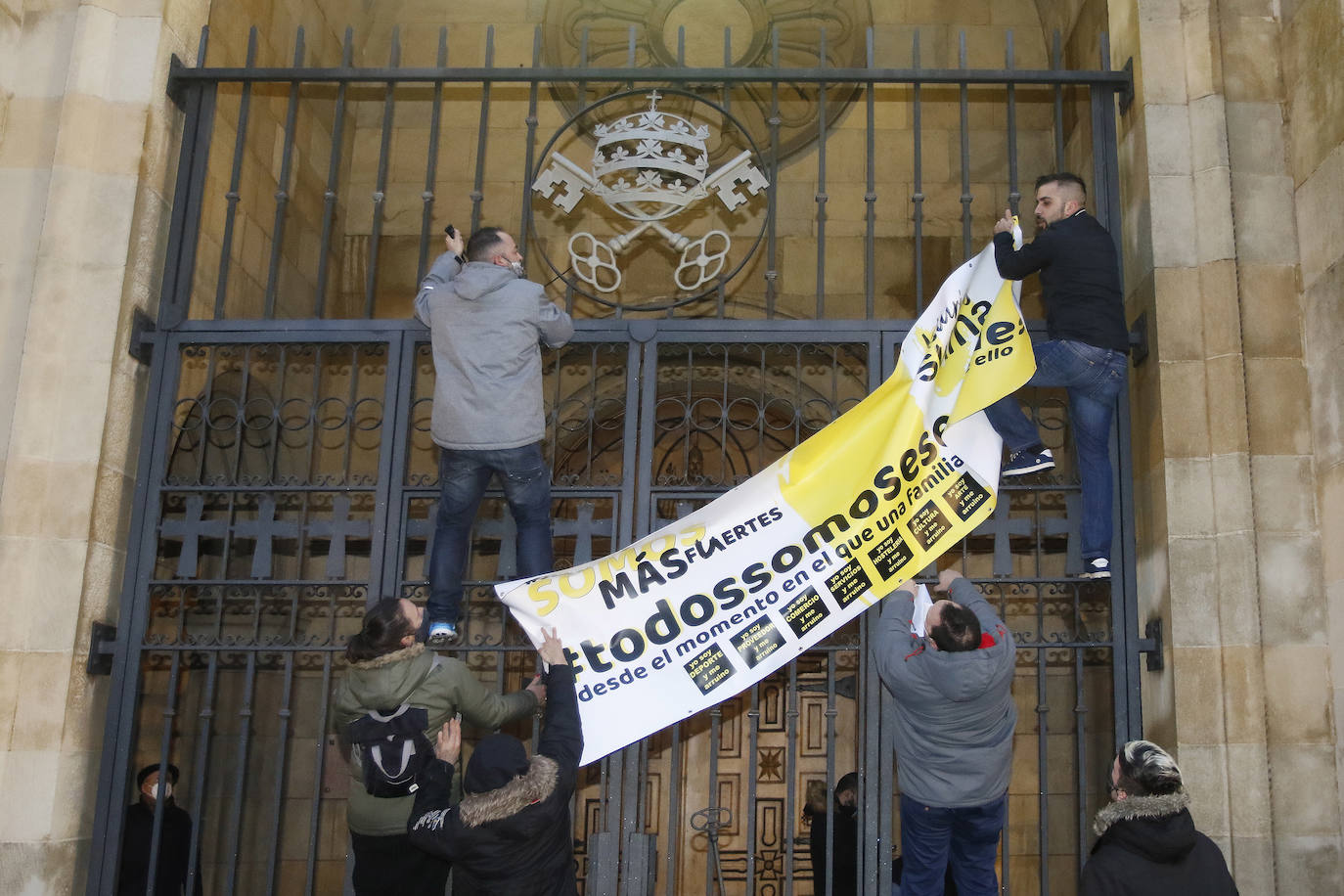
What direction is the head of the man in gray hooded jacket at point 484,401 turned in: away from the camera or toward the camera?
away from the camera

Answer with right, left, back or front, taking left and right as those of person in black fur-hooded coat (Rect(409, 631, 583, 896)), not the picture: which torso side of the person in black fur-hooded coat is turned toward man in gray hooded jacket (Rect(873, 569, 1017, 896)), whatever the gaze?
right

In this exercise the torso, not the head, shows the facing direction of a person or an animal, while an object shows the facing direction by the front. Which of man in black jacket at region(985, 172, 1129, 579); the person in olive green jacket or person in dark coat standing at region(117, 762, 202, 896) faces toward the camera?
the person in dark coat standing

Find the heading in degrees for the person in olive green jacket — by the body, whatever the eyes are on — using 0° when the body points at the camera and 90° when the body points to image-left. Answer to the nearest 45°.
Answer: approximately 225°

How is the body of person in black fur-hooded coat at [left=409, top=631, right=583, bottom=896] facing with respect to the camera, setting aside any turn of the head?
away from the camera

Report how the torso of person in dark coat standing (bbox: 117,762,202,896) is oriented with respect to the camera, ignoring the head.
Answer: toward the camera

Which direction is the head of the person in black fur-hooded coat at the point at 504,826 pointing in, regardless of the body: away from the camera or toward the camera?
away from the camera

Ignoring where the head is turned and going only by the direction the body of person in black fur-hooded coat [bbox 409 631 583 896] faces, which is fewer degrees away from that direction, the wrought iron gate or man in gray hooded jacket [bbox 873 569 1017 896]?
the wrought iron gate

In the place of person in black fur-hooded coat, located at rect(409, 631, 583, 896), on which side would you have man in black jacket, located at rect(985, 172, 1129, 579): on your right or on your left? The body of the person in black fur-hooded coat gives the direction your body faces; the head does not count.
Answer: on your right

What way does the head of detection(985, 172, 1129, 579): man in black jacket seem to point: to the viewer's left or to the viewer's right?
to the viewer's left

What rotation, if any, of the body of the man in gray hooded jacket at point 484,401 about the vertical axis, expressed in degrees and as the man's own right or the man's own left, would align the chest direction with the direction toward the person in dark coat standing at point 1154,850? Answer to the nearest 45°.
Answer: approximately 135° to the man's own right

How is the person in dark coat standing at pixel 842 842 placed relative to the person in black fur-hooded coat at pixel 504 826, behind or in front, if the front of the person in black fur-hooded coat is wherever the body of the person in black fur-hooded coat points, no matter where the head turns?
in front

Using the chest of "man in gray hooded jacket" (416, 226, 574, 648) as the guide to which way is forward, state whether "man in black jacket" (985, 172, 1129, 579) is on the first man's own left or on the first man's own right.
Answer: on the first man's own right

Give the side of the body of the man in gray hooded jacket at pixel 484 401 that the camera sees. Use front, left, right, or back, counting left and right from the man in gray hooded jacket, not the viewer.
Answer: back

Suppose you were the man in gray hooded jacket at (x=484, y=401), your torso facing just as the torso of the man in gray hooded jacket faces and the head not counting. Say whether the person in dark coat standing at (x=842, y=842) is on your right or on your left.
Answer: on your right

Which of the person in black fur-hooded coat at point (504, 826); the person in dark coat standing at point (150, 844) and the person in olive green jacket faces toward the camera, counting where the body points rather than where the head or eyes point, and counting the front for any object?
the person in dark coat standing
